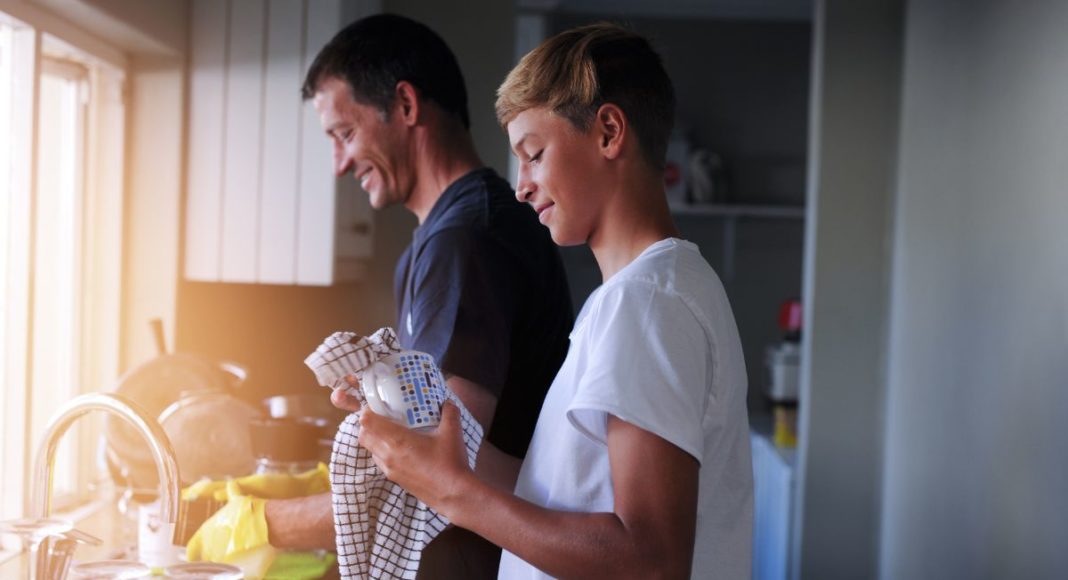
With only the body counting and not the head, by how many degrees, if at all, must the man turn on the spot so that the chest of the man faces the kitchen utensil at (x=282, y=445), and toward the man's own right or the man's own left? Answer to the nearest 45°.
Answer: approximately 45° to the man's own right

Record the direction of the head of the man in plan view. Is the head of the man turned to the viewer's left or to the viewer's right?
to the viewer's left

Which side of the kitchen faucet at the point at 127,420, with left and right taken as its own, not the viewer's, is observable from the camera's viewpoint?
right

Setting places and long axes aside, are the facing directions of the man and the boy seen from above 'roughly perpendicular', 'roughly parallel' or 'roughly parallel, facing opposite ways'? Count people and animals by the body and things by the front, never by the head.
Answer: roughly parallel

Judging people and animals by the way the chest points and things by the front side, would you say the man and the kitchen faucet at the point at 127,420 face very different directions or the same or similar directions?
very different directions

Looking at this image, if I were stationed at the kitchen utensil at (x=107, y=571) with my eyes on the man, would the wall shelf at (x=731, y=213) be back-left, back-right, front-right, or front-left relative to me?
front-left

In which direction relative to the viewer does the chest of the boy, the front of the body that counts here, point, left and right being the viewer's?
facing to the left of the viewer

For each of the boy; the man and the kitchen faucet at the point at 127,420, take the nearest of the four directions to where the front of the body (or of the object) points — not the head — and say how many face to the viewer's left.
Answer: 2

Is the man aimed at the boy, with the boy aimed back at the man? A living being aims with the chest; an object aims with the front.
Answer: no

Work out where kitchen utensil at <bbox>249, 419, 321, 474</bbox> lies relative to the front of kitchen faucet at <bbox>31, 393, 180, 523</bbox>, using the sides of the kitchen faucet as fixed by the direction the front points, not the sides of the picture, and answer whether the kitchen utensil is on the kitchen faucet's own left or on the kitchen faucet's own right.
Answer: on the kitchen faucet's own left

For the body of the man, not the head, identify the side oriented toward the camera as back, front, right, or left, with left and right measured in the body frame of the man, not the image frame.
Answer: left

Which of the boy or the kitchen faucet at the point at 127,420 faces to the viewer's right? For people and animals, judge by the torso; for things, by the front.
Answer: the kitchen faucet

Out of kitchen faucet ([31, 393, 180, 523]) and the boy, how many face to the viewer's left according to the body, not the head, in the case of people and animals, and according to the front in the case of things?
1

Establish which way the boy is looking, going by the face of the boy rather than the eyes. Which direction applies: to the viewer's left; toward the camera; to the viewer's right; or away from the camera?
to the viewer's left
